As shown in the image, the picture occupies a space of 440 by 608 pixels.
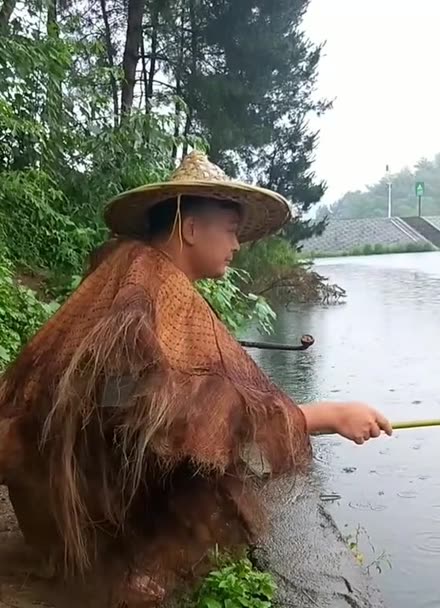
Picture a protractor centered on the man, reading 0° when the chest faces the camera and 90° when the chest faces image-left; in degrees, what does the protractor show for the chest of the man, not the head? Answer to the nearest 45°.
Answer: approximately 270°

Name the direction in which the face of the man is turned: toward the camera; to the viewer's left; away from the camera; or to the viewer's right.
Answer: to the viewer's right

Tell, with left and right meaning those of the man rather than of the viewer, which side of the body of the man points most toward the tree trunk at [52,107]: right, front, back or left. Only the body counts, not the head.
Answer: left

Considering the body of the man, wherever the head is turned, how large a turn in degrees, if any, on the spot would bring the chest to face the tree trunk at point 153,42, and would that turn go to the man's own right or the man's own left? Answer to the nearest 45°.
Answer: approximately 90° to the man's own left
